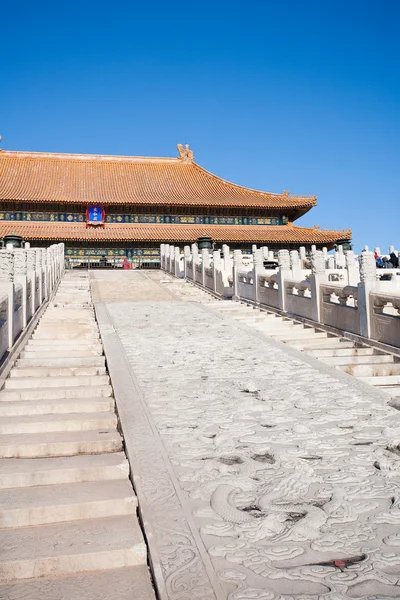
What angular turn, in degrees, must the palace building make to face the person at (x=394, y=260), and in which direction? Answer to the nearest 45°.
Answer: approximately 45° to its left

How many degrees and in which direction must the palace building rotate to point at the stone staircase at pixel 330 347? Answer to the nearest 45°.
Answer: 0° — it already faces it

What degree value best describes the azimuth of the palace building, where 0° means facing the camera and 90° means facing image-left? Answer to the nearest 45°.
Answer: approximately 0°

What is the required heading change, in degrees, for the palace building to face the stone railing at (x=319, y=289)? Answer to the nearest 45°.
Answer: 0° — it already faces it
